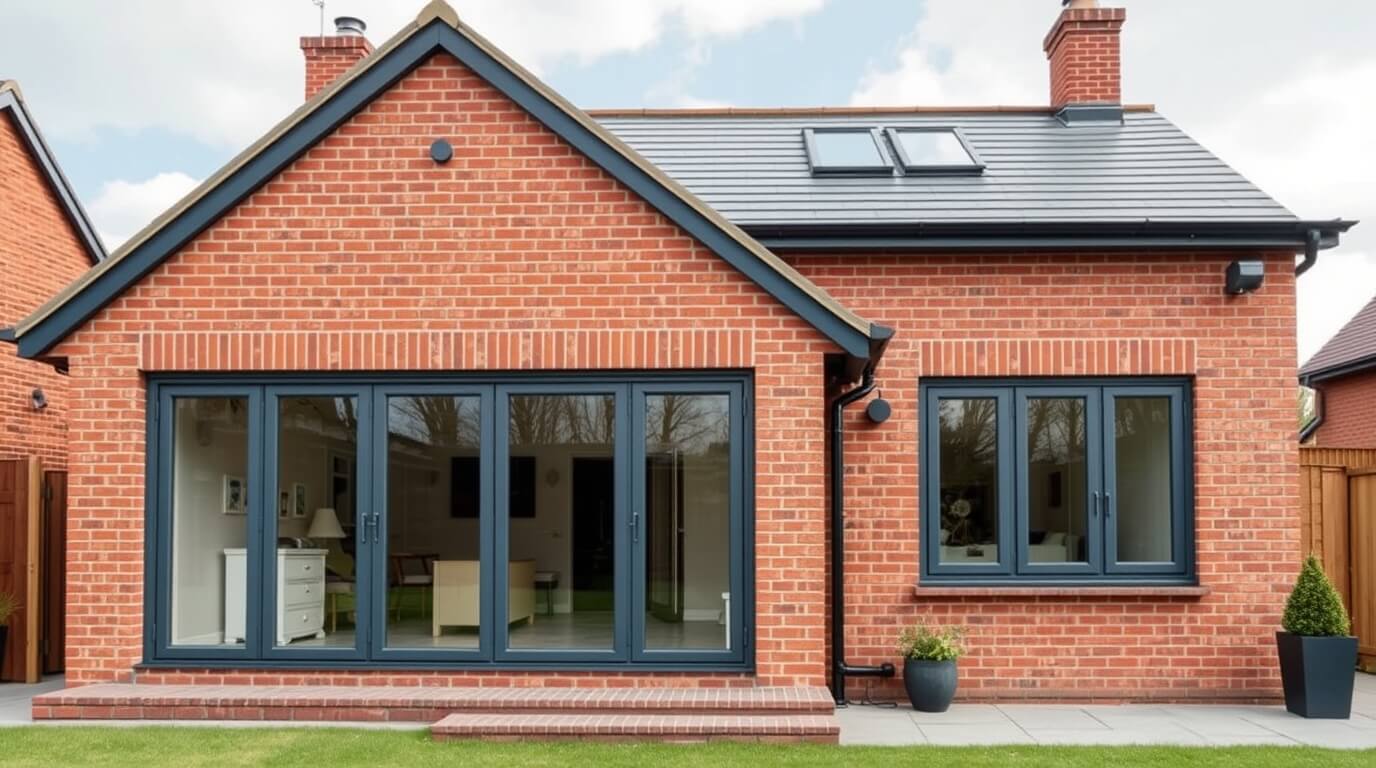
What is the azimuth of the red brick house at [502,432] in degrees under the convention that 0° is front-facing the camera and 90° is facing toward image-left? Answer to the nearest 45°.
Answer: approximately 0°

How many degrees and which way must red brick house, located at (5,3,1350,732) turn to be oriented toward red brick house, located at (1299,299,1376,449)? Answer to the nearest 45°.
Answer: approximately 135° to its left

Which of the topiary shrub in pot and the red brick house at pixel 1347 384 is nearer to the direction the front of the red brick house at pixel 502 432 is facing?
the topiary shrub in pot

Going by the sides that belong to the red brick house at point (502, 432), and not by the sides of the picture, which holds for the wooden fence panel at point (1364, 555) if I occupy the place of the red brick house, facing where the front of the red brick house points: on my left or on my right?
on my left

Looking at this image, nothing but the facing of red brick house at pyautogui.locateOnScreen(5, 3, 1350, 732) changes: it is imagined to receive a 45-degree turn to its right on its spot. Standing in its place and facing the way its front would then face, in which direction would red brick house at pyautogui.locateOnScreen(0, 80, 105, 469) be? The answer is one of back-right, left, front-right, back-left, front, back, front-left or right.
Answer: right

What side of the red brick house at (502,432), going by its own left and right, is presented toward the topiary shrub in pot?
left
